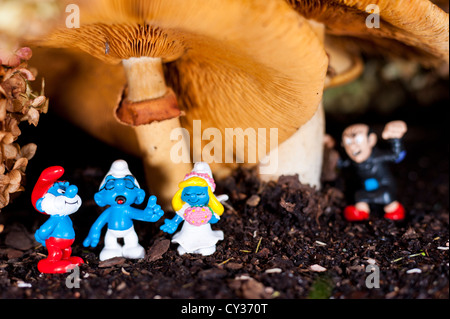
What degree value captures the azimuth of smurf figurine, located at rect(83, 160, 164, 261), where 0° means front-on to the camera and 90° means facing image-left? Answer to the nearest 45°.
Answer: approximately 0°

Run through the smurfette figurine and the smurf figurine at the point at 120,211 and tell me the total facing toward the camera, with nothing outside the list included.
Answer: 2

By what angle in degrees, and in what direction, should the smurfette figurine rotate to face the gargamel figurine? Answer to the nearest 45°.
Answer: approximately 135° to its left
